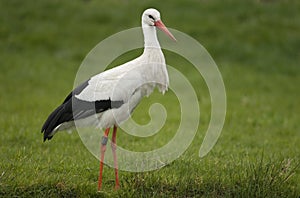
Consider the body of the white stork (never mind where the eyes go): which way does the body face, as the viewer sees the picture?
to the viewer's right
